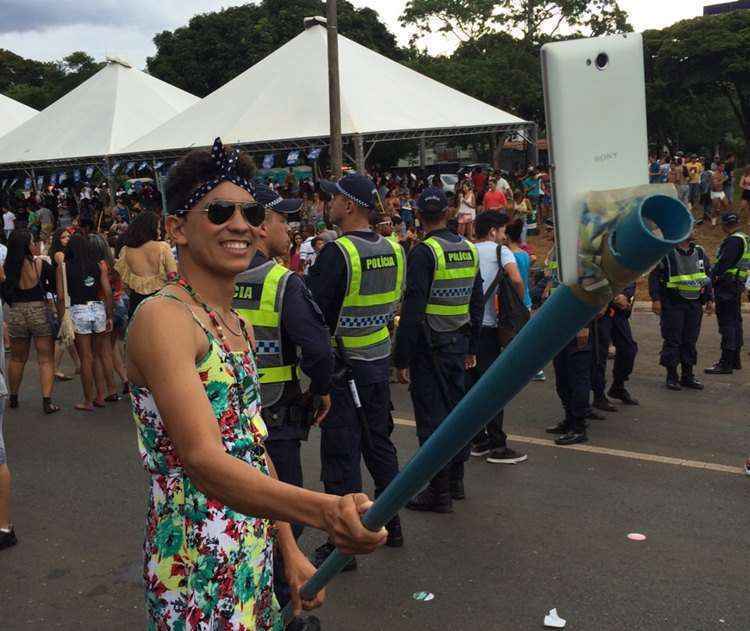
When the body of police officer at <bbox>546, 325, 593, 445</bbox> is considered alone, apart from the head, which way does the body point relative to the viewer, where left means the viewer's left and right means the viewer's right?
facing to the left of the viewer

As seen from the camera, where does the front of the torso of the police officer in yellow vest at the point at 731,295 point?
to the viewer's left

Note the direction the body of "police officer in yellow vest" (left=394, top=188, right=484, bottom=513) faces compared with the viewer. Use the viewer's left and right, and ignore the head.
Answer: facing away from the viewer and to the left of the viewer
